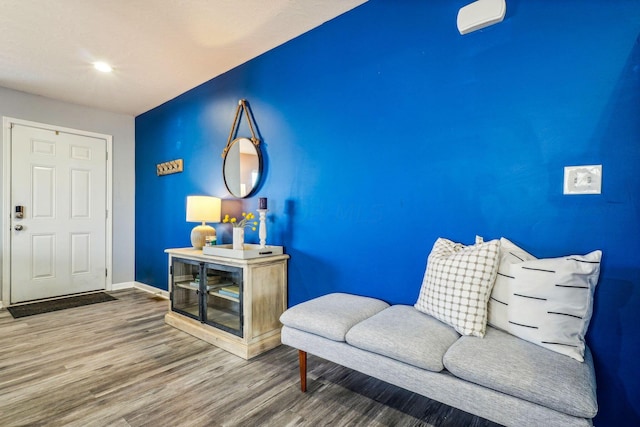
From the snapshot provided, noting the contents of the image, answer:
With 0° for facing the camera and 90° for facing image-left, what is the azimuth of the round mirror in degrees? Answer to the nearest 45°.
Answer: approximately 45°

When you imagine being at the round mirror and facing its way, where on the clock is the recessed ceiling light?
The recessed ceiling light is roughly at 2 o'clock from the round mirror.

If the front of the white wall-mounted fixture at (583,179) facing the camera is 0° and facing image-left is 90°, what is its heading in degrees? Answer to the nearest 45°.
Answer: approximately 0°

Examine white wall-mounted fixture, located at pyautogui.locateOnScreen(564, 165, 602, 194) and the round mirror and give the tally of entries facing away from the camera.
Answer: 0

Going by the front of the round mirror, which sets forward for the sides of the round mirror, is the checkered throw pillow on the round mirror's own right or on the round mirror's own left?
on the round mirror's own left

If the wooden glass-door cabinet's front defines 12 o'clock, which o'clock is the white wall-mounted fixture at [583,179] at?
The white wall-mounted fixture is roughly at 9 o'clock from the wooden glass-door cabinet.

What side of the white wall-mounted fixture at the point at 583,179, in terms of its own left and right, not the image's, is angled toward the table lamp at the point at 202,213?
right

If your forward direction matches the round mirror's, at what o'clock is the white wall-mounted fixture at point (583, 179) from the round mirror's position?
The white wall-mounted fixture is roughly at 9 o'clock from the round mirror.

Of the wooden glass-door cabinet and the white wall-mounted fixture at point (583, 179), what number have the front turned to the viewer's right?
0

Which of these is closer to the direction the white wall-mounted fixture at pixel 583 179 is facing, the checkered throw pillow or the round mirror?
the checkered throw pillow

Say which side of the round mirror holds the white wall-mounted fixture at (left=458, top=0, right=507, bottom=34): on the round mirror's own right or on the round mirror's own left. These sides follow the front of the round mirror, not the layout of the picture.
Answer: on the round mirror's own left

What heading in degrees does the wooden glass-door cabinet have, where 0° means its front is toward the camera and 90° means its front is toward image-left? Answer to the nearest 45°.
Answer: approximately 45°
